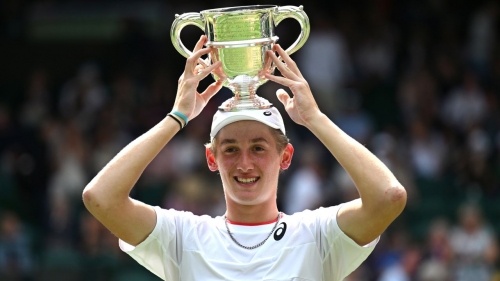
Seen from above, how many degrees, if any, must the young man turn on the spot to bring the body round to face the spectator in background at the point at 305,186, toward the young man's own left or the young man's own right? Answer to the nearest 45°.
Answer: approximately 180°

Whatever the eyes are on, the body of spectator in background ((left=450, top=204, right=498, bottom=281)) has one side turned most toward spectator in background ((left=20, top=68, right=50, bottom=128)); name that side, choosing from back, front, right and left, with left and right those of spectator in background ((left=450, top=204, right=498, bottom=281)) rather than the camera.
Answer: right

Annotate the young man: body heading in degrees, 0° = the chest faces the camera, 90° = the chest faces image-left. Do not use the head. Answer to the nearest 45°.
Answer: approximately 0°

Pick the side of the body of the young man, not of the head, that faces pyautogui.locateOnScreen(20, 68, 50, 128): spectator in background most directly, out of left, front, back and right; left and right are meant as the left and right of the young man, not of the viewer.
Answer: back

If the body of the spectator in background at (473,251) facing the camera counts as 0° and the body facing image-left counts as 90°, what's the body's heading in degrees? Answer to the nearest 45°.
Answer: approximately 0°

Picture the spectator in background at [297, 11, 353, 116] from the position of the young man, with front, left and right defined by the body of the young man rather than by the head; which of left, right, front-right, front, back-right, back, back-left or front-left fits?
back
